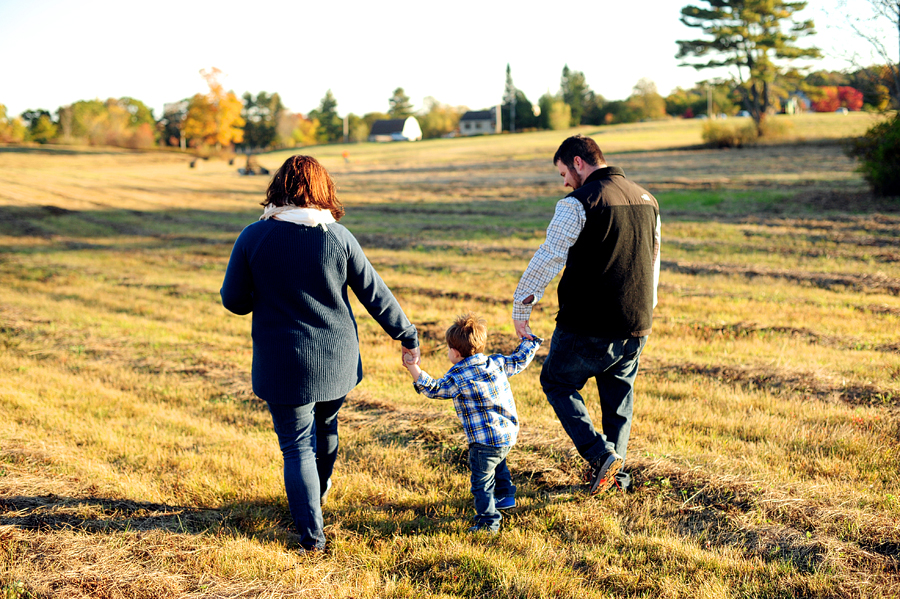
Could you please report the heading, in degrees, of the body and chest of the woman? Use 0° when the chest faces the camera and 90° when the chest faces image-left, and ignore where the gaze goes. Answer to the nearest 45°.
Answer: approximately 180°

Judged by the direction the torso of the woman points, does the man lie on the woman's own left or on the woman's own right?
on the woman's own right

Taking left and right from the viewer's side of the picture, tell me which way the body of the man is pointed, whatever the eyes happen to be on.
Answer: facing away from the viewer and to the left of the viewer

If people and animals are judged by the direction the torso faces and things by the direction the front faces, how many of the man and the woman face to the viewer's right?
0

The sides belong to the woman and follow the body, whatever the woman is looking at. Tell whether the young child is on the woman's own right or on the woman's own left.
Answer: on the woman's own right

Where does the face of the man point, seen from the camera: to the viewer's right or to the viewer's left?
to the viewer's left

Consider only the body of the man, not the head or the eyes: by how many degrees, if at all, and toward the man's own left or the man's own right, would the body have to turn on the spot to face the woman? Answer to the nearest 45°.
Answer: approximately 90° to the man's own left

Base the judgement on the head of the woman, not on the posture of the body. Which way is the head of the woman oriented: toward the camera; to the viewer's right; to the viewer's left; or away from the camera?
away from the camera
